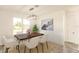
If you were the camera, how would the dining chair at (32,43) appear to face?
facing away from the viewer and to the left of the viewer
